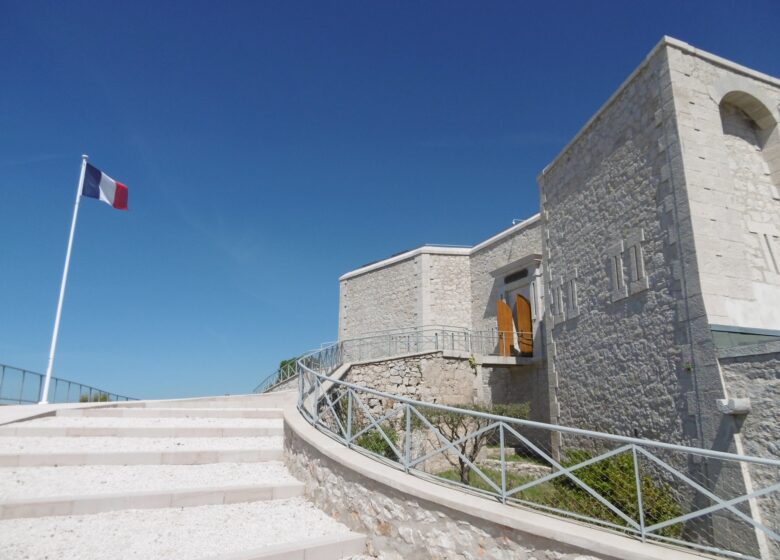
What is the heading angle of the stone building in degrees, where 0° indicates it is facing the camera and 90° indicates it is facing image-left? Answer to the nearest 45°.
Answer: approximately 45°

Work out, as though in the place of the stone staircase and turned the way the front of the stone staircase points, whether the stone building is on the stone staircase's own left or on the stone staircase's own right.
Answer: on the stone staircase's own left

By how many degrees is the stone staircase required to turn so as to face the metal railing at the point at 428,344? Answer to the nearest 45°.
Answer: approximately 135° to its left

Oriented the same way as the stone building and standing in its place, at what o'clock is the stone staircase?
The stone staircase is roughly at 12 o'clock from the stone building.

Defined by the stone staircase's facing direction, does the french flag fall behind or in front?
behind

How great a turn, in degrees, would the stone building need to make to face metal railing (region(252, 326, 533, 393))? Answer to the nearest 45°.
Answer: approximately 90° to its right

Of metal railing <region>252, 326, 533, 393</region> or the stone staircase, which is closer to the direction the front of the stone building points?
the stone staircase

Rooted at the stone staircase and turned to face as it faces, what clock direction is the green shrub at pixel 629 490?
The green shrub is roughly at 9 o'clock from the stone staircase.
